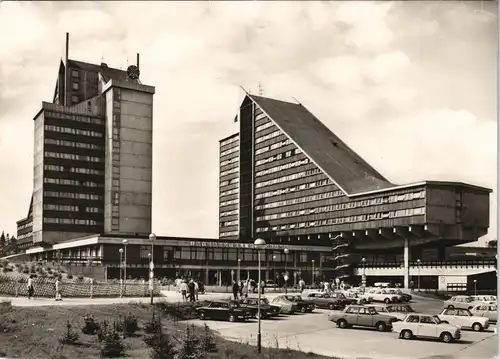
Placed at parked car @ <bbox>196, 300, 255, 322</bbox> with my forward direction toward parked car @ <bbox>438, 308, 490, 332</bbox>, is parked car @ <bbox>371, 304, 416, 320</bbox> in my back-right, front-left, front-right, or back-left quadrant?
front-left

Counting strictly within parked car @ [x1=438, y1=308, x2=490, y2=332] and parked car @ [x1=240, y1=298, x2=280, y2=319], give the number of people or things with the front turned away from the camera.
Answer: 0
